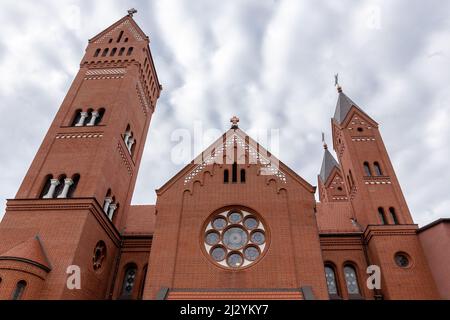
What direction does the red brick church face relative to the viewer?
toward the camera
